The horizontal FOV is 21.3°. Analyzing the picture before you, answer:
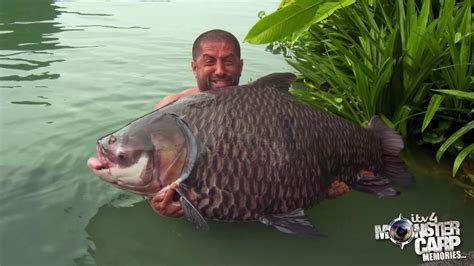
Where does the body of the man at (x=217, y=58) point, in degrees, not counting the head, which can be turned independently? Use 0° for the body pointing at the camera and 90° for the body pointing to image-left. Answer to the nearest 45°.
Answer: approximately 0°

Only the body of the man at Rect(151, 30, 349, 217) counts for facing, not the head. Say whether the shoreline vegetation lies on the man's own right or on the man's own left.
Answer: on the man's own left

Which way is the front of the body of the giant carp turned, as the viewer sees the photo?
to the viewer's left
